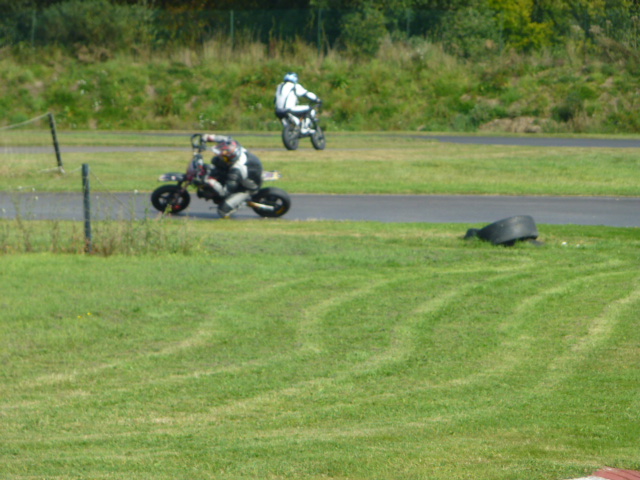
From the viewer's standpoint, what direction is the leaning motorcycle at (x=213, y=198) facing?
to the viewer's left

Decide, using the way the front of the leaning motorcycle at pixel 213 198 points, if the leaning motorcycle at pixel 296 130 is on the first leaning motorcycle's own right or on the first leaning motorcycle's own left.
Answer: on the first leaning motorcycle's own right

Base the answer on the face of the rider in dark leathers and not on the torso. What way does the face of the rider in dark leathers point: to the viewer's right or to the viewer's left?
to the viewer's left

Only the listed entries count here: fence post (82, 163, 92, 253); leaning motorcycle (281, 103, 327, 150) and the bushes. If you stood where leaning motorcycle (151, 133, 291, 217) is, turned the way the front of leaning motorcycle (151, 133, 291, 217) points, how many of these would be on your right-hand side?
2

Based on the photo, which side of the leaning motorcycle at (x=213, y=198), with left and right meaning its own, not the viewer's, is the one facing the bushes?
right

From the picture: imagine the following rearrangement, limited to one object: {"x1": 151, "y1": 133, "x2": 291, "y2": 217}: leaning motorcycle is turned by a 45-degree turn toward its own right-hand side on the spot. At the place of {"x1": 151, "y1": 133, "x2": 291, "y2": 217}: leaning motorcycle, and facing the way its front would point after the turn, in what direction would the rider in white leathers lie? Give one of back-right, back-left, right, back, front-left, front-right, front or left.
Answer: front-right
